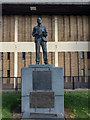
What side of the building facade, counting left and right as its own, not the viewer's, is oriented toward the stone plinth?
front

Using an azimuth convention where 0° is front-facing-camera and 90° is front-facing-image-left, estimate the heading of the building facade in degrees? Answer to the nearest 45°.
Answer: approximately 0°
